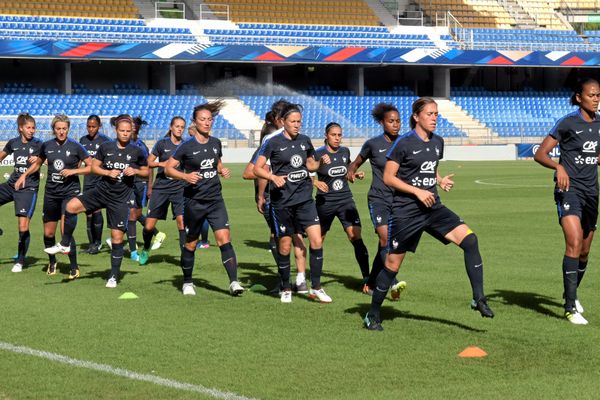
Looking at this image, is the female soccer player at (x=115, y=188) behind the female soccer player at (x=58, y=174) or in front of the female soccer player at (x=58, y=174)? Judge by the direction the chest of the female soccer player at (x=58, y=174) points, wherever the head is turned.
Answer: in front

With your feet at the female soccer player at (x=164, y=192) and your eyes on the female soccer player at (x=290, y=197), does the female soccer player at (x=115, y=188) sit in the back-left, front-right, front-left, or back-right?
front-right

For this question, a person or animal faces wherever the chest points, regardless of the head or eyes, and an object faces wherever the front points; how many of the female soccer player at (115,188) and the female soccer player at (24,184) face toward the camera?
2

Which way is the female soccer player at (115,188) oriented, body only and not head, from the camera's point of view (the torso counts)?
toward the camera

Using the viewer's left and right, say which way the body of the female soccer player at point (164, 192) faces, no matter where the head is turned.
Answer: facing the viewer and to the right of the viewer

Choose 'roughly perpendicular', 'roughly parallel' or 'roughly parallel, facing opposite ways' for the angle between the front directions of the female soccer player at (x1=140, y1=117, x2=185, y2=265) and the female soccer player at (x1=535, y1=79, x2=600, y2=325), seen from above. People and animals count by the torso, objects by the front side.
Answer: roughly parallel

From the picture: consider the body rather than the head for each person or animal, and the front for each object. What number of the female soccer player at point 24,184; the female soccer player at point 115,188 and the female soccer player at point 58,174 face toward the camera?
3

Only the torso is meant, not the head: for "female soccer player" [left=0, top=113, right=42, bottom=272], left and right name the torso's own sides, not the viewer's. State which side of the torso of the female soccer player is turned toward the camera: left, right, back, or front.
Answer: front

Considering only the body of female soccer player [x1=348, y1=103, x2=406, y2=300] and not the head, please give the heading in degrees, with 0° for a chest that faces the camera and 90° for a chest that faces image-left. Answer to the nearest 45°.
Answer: approximately 315°

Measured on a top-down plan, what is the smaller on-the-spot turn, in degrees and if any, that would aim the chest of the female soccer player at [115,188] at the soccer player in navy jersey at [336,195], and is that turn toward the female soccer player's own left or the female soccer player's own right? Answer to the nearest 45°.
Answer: approximately 45° to the female soccer player's own left
